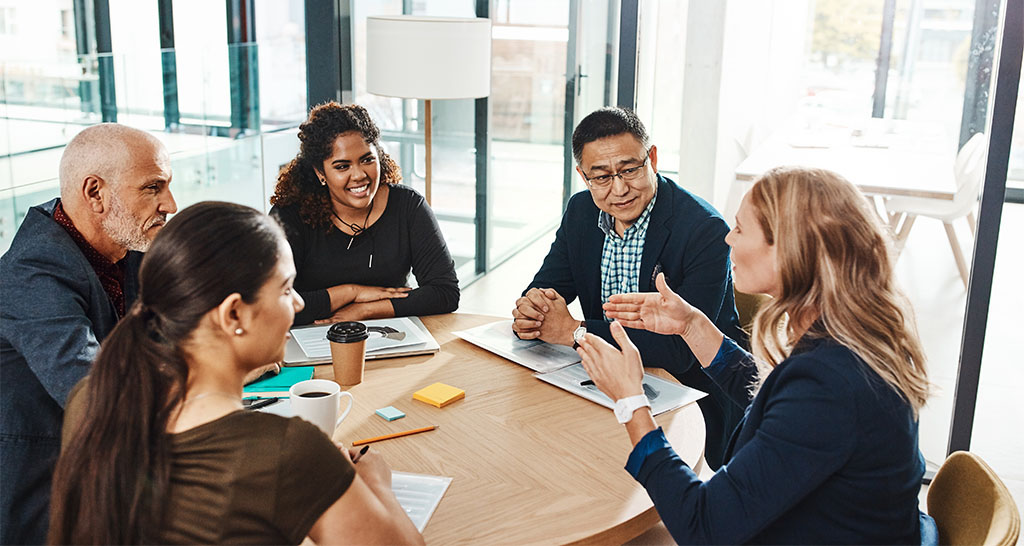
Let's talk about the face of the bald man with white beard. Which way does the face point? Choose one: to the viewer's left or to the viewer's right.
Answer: to the viewer's right

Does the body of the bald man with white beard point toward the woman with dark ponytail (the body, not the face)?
no

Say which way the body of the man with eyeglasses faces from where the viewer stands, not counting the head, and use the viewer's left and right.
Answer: facing the viewer and to the left of the viewer

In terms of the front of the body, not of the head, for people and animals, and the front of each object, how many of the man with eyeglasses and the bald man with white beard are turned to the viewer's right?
1

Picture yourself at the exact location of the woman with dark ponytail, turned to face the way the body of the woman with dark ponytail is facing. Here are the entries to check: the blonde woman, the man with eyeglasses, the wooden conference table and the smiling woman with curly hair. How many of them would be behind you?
0

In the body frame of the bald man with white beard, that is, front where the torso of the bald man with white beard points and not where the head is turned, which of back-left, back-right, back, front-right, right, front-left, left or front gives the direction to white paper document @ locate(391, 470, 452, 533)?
front-right

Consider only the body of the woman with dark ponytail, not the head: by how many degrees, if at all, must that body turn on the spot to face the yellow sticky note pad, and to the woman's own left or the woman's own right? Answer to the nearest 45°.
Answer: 0° — they already face it

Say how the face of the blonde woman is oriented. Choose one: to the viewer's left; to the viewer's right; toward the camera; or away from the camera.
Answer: to the viewer's left

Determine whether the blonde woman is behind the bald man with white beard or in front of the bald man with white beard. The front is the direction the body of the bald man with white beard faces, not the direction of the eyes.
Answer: in front

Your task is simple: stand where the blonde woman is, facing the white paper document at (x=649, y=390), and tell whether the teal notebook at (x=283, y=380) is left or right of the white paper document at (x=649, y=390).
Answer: left

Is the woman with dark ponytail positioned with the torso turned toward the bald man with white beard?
no

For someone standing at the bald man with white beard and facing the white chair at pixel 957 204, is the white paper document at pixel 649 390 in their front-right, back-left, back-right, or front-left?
front-right

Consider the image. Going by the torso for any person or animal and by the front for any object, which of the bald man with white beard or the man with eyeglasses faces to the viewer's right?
the bald man with white beard

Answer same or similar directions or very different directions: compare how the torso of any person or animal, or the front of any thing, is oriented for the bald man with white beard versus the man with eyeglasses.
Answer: very different directions

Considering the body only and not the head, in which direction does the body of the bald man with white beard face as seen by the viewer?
to the viewer's right

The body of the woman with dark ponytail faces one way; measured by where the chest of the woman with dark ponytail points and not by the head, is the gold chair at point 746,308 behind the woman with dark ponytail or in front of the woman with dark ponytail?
in front

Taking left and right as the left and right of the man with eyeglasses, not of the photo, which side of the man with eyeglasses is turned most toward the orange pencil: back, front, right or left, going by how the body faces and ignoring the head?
front

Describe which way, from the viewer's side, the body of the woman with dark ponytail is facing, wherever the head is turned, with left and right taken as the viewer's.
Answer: facing away from the viewer and to the right of the viewer
